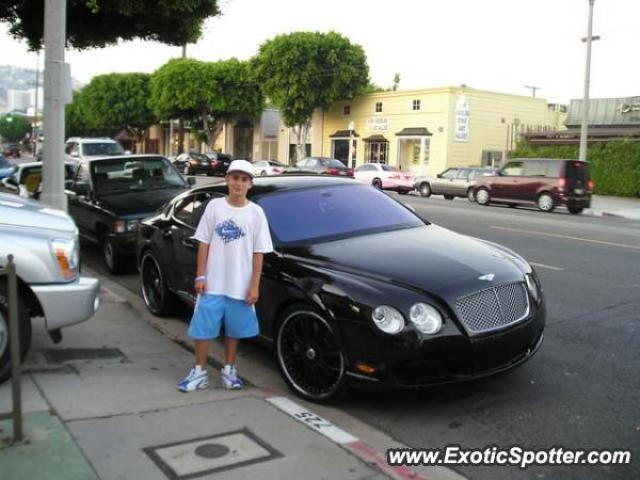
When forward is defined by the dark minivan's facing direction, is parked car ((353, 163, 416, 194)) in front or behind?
in front

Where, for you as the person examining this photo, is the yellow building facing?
facing the viewer and to the left of the viewer

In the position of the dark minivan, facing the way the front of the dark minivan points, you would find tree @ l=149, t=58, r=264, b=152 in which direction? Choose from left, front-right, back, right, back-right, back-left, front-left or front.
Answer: front

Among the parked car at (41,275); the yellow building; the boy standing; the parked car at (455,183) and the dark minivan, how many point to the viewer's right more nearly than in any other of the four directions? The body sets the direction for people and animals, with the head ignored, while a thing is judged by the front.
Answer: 1

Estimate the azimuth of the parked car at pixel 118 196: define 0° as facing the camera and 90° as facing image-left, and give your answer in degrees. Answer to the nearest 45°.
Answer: approximately 315°

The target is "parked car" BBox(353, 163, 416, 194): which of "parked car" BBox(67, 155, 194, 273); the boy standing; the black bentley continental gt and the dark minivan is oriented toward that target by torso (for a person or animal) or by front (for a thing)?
the dark minivan

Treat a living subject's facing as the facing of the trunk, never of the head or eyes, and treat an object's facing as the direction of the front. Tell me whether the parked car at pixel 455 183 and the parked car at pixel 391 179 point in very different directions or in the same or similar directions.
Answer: same or similar directions

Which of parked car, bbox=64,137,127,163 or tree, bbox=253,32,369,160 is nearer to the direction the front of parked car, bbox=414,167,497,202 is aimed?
the tree

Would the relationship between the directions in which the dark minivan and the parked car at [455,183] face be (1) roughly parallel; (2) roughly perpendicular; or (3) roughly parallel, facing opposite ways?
roughly parallel

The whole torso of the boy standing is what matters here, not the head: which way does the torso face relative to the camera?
toward the camera

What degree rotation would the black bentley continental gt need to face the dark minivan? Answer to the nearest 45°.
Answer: approximately 135° to its left

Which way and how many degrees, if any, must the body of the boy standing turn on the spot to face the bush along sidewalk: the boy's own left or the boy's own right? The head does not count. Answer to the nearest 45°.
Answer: approximately 135° to the boy's own left

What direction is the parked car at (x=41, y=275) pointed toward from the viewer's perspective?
to the viewer's right
